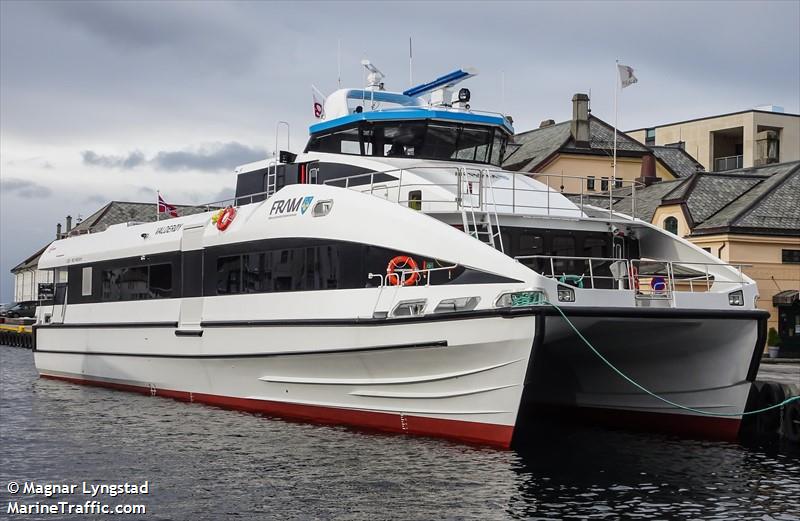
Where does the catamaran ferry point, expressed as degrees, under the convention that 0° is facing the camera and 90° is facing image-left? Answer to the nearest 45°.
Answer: approximately 315°

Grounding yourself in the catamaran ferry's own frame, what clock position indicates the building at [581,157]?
The building is roughly at 8 o'clock from the catamaran ferry.

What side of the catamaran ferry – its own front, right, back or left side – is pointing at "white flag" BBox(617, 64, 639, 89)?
left

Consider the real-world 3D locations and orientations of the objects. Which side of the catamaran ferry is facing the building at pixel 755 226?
left
